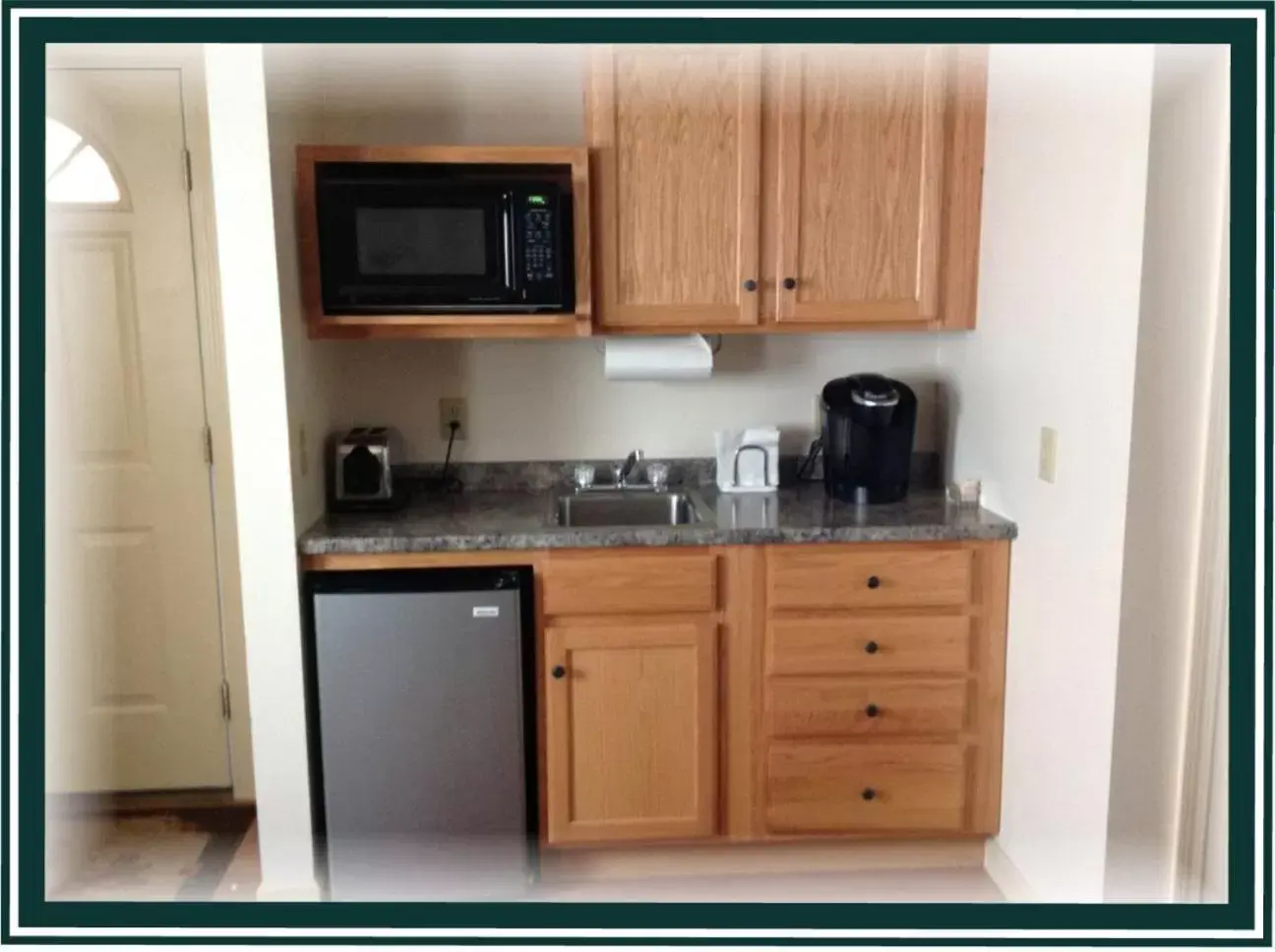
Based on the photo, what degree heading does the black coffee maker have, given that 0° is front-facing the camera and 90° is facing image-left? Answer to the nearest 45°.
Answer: approximately 0°

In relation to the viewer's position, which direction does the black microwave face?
facing the viewer

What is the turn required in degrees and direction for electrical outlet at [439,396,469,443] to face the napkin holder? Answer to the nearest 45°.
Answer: approximately 90° to its left

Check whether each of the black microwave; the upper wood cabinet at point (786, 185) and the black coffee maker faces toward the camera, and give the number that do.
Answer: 3

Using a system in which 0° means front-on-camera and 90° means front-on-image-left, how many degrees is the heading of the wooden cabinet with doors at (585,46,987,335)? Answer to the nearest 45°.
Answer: approximately 0°

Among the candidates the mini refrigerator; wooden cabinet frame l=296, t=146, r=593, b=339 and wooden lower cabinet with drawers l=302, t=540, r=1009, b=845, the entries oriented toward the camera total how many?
3

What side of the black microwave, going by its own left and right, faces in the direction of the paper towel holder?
left
